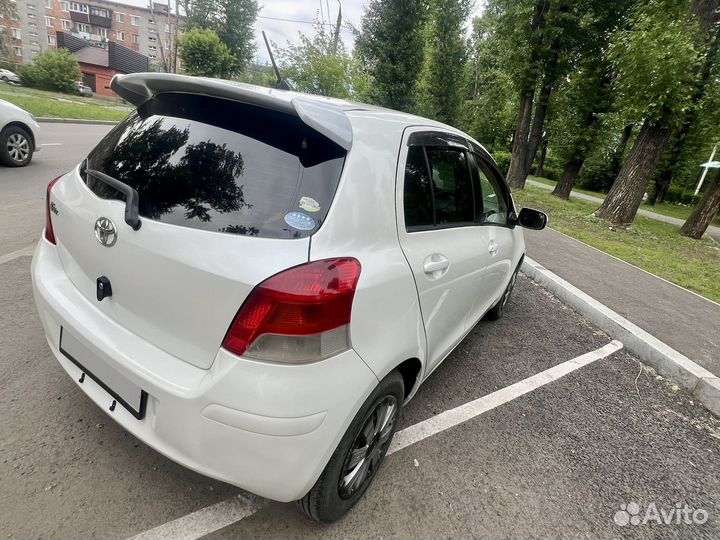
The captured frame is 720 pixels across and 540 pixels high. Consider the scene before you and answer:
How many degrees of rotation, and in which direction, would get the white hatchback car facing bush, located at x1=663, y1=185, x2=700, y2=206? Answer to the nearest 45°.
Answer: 0° — it already faces it

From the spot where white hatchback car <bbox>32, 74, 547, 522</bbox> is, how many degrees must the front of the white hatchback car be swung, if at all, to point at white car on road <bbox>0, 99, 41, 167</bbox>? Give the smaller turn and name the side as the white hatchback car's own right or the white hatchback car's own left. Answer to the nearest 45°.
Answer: approximately 90° to the white hatchback car's own left

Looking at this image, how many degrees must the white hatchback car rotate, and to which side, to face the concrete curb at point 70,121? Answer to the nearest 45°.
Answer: approximately 90° to its left

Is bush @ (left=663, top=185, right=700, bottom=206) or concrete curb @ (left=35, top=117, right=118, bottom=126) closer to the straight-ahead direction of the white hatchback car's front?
the bush

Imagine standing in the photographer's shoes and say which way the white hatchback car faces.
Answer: facing away from the viewer and to the right of the viewer

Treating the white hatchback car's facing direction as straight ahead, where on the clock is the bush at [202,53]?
The bush is roughly at 10 o'clock from the white hatchback car.

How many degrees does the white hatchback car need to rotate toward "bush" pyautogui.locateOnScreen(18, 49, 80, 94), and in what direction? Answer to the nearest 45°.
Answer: approximately 90° to its left

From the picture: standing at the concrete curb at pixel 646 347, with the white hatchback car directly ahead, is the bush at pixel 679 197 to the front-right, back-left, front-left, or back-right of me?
back-right
